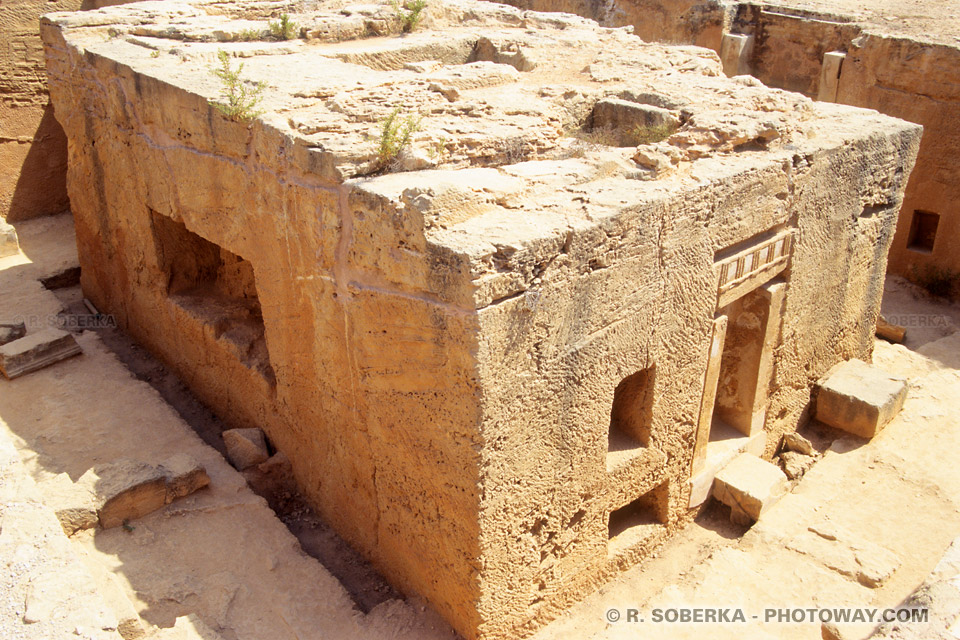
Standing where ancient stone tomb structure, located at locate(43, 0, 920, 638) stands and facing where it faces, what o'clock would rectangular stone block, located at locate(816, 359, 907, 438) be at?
The rectangular stone block is roughly at 10 o'clock from the ancient stone tomb structure.

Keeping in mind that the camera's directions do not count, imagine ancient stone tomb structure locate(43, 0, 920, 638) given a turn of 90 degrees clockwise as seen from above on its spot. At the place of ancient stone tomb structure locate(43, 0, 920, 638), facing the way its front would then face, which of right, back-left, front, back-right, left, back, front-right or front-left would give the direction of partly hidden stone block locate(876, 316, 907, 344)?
back

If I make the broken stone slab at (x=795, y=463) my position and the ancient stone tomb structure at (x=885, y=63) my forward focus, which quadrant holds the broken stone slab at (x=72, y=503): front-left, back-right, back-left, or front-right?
back-left

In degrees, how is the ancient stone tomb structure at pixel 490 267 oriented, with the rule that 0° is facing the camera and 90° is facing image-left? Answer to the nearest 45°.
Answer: approximately 315°

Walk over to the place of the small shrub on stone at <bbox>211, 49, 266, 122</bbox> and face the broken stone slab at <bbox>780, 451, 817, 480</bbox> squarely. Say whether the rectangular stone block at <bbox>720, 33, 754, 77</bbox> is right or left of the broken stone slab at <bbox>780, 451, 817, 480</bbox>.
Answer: left

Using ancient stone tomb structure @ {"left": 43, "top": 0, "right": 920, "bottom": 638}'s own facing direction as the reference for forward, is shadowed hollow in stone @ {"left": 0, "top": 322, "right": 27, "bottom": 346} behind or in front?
behind
